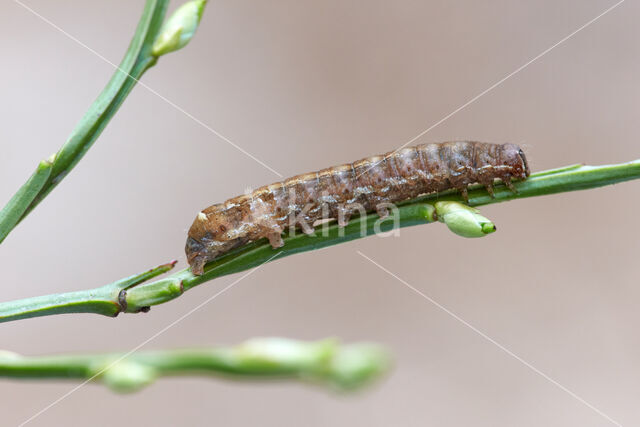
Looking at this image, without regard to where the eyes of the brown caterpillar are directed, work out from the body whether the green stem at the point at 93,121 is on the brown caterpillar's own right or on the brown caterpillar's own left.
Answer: on the brown caterpillar's own right

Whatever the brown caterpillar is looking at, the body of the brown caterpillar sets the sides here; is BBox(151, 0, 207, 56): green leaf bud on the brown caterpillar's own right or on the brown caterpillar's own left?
on the brown caterpillar's own right
